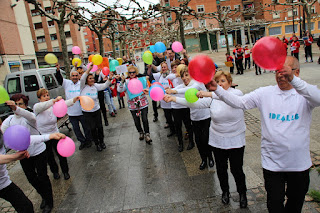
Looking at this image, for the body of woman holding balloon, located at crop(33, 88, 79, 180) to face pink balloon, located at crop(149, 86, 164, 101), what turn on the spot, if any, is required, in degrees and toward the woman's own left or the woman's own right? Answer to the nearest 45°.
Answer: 0° — they already face it

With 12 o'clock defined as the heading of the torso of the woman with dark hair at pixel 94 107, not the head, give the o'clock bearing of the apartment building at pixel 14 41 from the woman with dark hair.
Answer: The apartment building is roughly at 5 o'clock from the woman with dark hair.

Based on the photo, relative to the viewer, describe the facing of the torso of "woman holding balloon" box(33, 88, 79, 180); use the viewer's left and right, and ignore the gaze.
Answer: facing the viewer and to the right of the viewer

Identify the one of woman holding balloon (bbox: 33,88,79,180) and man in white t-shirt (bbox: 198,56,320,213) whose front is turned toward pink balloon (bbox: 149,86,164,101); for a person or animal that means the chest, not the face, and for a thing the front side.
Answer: the woman holding balloon

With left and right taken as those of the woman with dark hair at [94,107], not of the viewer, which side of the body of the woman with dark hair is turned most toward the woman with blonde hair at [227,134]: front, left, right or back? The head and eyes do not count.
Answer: front

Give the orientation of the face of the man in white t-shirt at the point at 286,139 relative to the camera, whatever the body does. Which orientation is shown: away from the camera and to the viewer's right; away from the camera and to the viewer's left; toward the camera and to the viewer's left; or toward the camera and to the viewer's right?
toward the camera and to the viewer's left

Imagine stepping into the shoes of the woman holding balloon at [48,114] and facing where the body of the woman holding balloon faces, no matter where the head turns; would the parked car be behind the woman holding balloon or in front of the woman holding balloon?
behind

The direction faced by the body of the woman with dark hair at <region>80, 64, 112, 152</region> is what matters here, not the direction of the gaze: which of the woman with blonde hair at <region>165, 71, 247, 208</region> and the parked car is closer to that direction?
the woman with blonde hair

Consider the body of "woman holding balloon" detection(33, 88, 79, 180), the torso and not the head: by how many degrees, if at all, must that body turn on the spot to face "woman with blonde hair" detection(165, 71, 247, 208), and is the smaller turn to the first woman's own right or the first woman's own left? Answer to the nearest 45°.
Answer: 0° — they already face them

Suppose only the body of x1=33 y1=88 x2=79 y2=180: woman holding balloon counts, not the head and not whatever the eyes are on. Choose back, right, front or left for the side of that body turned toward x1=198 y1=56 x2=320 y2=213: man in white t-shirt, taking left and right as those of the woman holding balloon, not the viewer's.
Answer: front

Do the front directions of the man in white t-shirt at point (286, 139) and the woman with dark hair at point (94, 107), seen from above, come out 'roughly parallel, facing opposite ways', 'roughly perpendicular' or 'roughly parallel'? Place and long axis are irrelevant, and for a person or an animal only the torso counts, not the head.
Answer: roughly perpendicular

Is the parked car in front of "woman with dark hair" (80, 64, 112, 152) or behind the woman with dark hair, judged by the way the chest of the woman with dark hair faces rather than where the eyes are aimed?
behind

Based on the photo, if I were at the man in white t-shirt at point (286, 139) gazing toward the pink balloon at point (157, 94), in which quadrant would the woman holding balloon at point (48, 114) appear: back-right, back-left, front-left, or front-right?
front-left

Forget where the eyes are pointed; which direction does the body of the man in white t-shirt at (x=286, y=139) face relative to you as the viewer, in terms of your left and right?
facing the viewer

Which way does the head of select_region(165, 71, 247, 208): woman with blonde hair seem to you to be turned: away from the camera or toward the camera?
toward the camera
